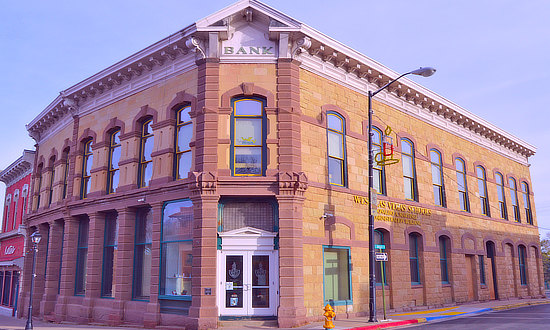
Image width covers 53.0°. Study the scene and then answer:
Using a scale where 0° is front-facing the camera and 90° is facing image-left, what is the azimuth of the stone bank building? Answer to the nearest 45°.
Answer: approximately 0°

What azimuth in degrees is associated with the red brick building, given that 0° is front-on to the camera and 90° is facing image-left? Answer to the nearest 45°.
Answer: approximately 45°

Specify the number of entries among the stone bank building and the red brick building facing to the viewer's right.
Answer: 0

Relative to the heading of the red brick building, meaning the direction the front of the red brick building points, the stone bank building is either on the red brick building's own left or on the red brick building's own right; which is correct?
on the red brick building's own left

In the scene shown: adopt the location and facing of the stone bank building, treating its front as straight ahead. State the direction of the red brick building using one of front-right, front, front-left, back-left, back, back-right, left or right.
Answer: back-right
